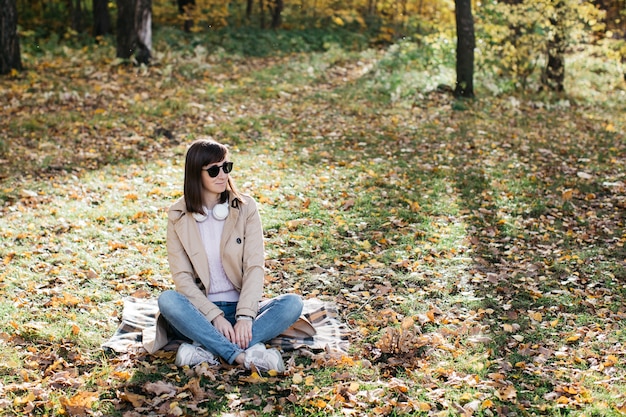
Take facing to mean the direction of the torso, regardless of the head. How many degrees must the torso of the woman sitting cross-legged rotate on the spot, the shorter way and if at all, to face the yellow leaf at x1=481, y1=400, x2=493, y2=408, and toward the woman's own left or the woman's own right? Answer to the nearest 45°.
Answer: approximately 45° to the woman's own left

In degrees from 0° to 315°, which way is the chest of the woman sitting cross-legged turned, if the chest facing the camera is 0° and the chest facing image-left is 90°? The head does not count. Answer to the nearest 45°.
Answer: approximately 0°

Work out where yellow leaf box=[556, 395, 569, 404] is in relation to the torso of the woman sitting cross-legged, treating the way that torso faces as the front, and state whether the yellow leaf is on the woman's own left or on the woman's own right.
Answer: on the woman's own left

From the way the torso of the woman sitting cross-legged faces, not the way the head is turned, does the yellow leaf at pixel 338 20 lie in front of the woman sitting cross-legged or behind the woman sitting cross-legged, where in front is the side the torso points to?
behind
